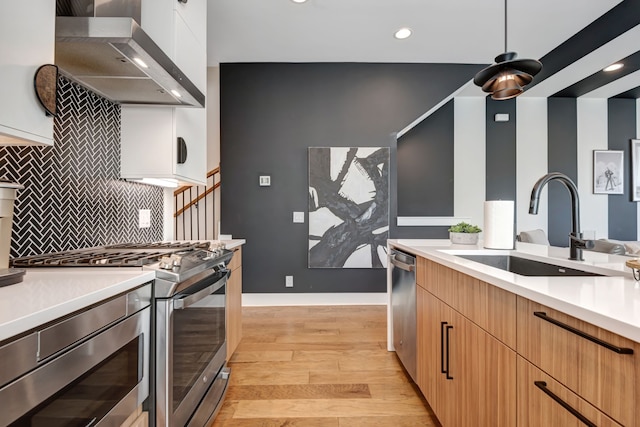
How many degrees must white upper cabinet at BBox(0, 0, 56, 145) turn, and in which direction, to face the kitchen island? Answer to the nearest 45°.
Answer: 0° — it already faces it

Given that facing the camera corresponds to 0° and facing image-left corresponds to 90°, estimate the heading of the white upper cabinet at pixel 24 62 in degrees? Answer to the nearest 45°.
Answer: approximately 315°

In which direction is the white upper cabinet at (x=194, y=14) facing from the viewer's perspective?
to the viewer's right

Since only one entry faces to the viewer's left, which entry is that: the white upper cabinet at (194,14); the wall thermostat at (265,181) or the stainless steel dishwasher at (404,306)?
the stainless steel dishwasher

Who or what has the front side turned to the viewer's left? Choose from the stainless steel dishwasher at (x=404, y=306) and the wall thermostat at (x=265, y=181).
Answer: the stainless steel dishwasher

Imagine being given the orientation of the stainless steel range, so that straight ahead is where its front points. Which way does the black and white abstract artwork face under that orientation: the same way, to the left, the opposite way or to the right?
to the right

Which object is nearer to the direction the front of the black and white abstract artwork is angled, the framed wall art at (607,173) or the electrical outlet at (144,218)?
the electrical outlet

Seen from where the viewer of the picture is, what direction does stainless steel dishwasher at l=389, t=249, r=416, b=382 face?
facing to the left of the viewer

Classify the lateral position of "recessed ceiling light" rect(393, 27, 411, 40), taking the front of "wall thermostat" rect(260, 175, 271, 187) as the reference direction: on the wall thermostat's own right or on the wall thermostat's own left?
on the wall thermostat's own left
